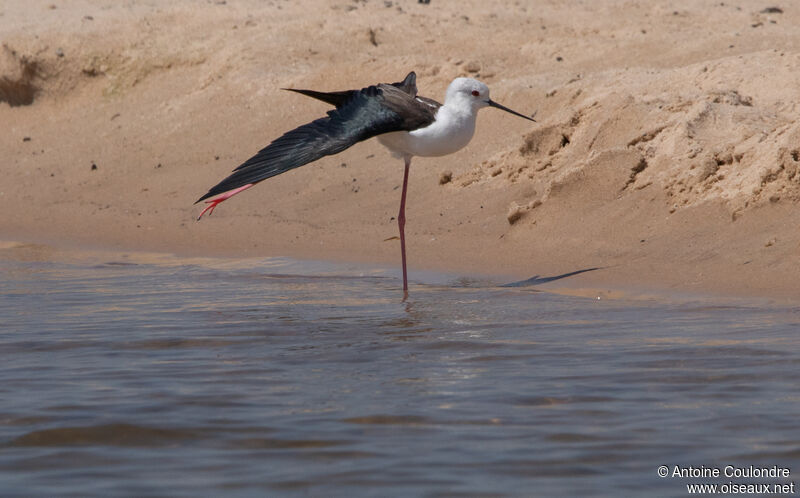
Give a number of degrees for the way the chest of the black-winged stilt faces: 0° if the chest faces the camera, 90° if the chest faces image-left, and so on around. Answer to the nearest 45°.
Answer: approximately 270°
